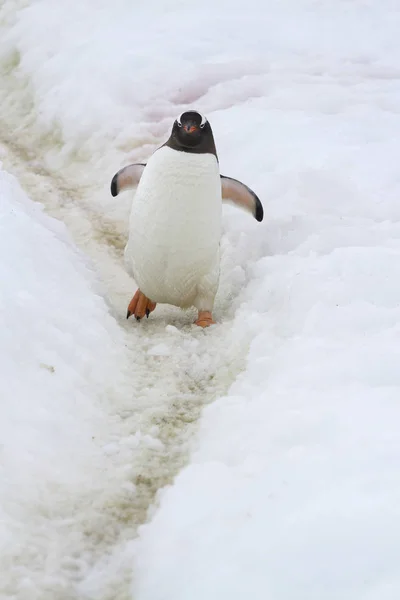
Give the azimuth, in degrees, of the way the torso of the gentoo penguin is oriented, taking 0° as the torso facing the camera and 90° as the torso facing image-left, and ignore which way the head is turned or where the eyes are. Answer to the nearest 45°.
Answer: approximately 0°
